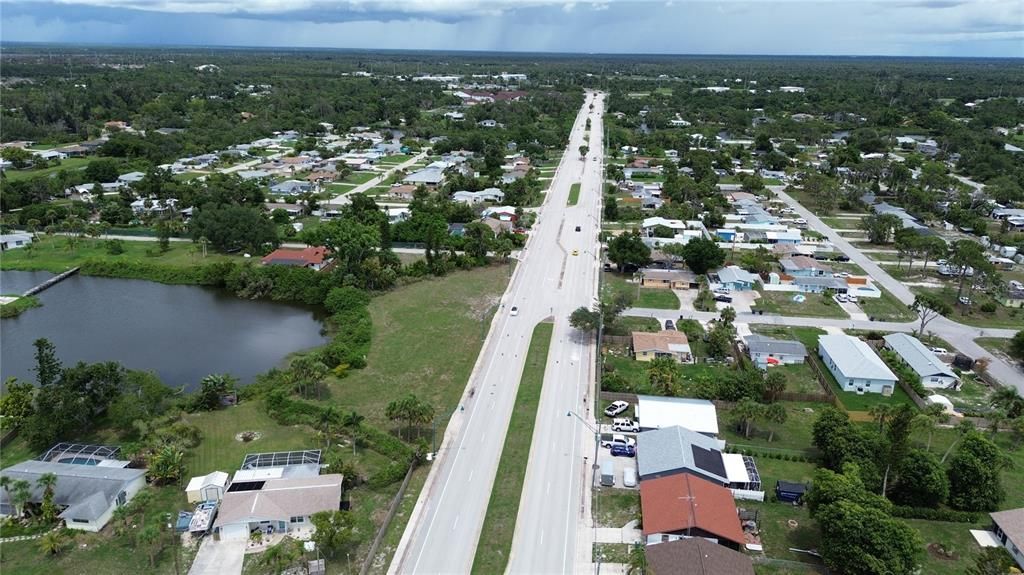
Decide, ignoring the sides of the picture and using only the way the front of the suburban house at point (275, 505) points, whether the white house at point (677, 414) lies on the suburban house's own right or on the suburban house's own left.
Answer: on the suburban house's own left

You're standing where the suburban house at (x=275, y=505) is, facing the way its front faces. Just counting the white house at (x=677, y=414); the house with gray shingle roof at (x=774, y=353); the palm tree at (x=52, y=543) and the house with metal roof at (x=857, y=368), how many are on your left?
3

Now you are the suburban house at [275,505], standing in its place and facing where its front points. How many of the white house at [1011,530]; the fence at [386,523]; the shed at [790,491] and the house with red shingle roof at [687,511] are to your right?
0

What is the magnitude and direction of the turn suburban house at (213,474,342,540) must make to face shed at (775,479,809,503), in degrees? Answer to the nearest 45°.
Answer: approximately 90° to its left

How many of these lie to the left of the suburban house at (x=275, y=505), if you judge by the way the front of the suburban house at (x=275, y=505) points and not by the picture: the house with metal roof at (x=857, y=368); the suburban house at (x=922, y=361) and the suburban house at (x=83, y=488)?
2

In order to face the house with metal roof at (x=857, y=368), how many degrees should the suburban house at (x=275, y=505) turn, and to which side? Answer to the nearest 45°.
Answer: approximately 90° to its left

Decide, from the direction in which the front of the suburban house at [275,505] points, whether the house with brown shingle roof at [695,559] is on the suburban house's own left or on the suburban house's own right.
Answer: on the suburban house's own left

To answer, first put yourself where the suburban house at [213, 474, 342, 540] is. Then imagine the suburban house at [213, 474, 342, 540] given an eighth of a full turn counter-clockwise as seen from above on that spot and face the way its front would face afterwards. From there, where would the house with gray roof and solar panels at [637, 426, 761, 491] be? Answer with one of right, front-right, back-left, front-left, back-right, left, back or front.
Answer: front-left

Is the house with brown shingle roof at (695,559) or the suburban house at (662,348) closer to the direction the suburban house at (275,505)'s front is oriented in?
the house with brown shingle roof

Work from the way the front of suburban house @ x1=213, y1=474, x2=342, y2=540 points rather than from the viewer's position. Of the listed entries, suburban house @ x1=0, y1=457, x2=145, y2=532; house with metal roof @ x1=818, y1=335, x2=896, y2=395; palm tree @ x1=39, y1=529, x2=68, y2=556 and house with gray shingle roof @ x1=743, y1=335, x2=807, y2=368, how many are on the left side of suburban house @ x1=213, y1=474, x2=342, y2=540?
2

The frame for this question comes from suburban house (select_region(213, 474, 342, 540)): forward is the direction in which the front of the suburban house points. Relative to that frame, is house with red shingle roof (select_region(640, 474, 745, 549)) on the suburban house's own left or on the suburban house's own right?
on the suburban house's own left

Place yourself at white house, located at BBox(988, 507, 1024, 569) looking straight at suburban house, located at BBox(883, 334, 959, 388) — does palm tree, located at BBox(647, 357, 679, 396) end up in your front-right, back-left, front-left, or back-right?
front-left

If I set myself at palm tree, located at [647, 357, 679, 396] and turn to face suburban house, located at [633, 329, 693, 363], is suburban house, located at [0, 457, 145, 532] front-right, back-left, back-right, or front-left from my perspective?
back-left

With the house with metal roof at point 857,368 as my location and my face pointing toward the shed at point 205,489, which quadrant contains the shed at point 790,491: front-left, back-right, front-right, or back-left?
front-left

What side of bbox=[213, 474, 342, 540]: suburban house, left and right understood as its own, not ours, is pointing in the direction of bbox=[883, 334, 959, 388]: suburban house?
left

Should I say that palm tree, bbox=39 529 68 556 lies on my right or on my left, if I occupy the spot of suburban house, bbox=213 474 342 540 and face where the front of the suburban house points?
on my right

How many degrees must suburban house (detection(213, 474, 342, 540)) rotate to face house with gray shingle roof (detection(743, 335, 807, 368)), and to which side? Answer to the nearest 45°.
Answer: approximately 90° to its left

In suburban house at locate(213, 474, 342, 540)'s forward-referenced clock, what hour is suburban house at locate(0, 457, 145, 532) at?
suburban house at locate(0, 457, 145, 532) is roughly at 4 o'clock from suburban house at locate(213, 474, 342, 540).

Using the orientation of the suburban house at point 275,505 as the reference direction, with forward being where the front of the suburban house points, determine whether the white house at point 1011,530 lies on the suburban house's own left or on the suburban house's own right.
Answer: on the suburban house's own left

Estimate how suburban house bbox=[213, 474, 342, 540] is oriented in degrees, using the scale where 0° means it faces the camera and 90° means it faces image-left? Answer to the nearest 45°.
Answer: approximately 0°
